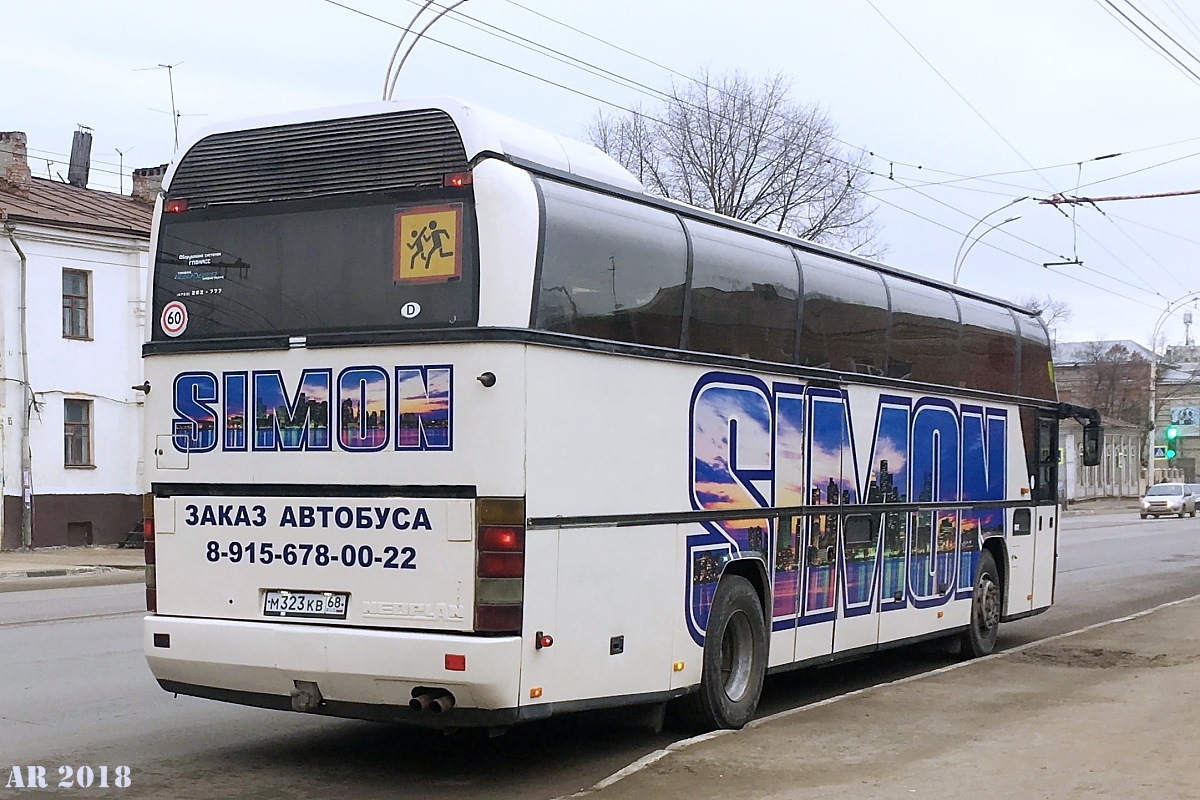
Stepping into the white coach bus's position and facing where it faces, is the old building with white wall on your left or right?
on your left

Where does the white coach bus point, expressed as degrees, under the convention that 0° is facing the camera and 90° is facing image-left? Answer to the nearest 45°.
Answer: approximately 225°
